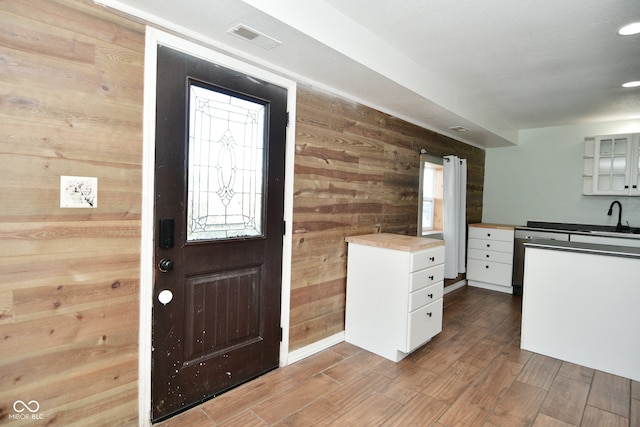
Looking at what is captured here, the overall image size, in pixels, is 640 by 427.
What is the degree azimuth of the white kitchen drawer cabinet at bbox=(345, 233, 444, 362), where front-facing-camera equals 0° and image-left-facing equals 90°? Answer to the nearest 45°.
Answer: approximately 315°

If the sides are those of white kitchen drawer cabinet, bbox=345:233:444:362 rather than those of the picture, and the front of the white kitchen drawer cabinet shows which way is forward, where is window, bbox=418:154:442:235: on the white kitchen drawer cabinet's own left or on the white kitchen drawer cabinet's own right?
on the white kitchen drawer cabinet's own left

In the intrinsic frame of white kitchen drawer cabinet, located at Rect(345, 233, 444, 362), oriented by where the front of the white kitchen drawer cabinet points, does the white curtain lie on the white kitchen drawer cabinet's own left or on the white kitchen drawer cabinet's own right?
on the white kitchen drawer cabinet's own left

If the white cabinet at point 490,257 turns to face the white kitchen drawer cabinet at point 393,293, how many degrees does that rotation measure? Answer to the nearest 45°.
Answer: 0° — it already faces it

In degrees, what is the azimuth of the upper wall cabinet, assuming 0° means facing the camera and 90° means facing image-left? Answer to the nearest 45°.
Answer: approximately 0°

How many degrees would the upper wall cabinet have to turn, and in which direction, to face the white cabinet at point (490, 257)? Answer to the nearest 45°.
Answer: approximately 90° to its right

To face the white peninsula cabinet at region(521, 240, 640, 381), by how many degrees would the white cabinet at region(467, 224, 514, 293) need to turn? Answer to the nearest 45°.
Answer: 0° — it already faces it

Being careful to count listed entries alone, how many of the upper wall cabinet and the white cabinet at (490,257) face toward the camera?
2

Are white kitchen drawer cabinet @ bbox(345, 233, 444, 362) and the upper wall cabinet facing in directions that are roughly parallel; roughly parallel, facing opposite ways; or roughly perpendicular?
roughly perpendicular

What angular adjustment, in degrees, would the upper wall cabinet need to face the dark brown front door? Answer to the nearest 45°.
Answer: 0° — it already faces it

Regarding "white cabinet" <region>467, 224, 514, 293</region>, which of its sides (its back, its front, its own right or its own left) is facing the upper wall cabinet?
left
